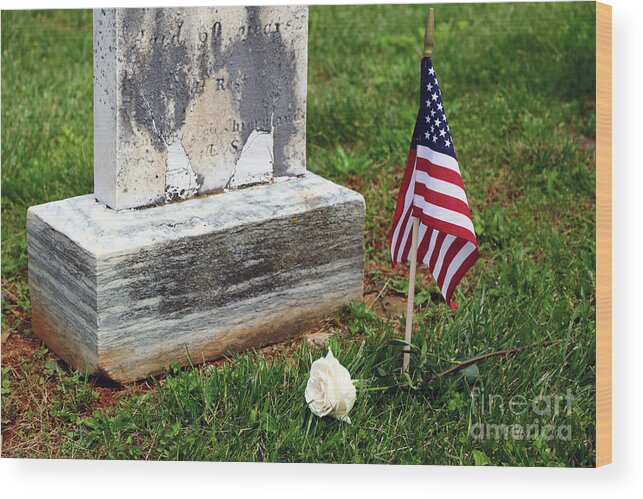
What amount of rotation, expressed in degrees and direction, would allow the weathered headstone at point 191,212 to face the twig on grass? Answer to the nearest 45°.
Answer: approximately 45° to its left

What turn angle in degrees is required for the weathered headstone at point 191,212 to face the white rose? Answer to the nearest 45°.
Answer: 0° — it already faces it

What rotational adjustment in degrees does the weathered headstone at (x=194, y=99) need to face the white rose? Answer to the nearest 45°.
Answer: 0° — it already faces it

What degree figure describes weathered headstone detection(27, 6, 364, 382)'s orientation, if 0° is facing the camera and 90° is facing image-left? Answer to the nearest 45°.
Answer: approximately 315°
